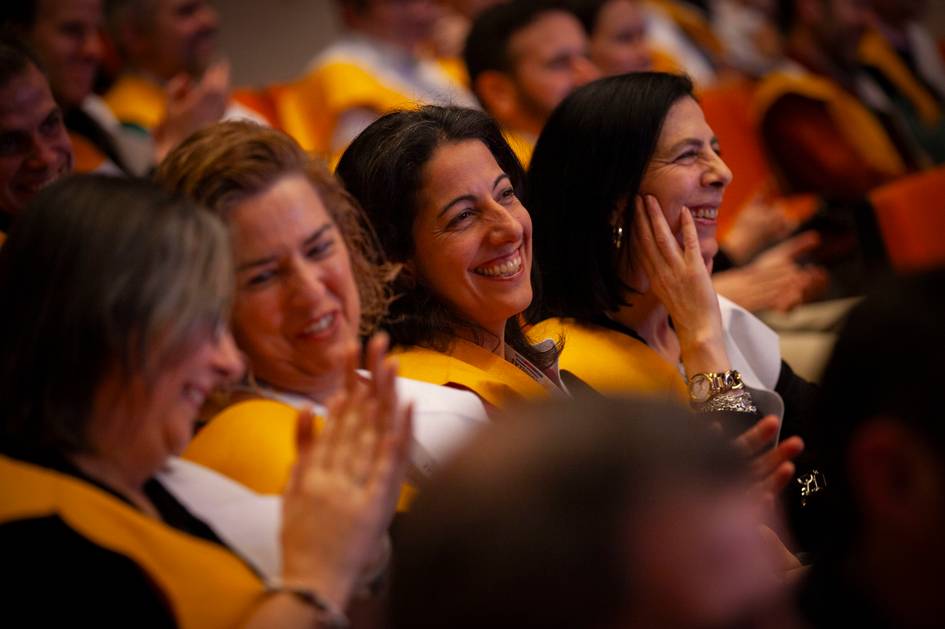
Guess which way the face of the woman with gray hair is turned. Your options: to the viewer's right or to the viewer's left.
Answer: to the viewer's right

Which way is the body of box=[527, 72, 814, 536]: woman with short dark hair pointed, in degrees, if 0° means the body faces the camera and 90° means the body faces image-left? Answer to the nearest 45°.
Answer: approximately 270°

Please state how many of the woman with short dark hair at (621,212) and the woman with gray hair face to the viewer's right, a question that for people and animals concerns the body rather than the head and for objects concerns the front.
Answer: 2

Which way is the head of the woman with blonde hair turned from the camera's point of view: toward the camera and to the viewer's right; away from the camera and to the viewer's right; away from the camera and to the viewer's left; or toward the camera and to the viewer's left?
toward the camera and to the viewer's right

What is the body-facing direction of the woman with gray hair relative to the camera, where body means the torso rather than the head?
to the viewer's right

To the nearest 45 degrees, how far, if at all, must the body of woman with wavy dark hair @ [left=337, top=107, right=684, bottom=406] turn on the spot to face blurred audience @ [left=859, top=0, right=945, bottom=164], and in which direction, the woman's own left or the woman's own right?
approximately 90° to the woman's own left

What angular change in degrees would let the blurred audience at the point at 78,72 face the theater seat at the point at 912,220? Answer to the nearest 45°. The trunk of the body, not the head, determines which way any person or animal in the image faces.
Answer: approximately 45° to their left

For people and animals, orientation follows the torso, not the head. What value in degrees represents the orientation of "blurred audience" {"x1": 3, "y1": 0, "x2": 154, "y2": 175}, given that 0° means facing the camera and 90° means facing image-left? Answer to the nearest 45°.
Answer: approximately 315°

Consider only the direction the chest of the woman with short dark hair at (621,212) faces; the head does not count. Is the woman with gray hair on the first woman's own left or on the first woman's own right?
on the first woman's own right

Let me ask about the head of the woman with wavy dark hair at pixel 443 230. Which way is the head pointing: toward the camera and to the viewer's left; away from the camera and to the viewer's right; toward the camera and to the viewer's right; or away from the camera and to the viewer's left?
toward the camera and to the viewer's right
